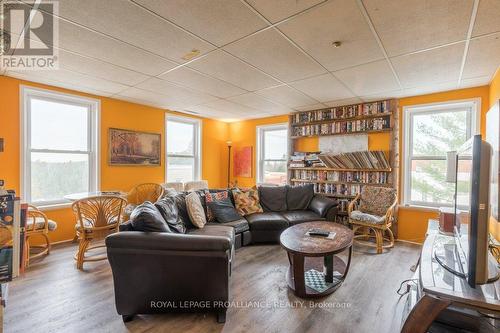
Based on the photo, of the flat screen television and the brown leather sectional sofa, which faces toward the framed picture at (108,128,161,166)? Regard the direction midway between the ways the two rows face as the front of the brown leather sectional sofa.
the flat screen television

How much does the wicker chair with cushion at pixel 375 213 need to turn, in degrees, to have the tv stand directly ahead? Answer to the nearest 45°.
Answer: approximately 45° to its left

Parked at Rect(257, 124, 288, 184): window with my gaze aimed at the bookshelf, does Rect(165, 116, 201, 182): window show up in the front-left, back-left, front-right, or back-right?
back-right

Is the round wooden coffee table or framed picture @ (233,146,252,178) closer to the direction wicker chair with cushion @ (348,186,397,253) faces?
the round wooden coffee table

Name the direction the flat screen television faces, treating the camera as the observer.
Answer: facing to the left of the viewer

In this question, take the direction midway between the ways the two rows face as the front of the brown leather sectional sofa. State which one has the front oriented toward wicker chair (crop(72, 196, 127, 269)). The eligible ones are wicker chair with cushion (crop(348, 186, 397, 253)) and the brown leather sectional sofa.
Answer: the wicker chair with cushion

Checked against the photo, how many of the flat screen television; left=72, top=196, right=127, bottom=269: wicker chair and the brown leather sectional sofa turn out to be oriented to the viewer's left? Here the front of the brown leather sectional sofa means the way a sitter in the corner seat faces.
1

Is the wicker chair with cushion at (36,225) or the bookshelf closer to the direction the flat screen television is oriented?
the wicker chair with cushion
